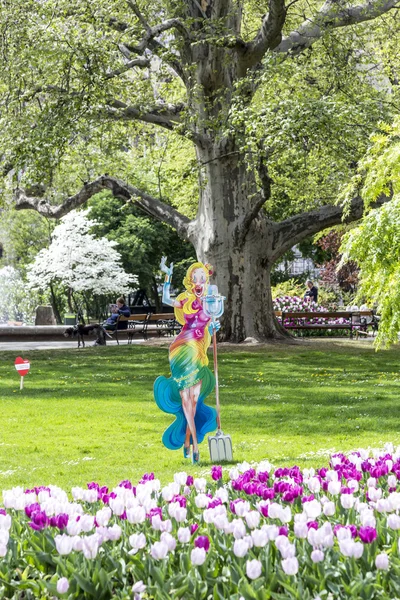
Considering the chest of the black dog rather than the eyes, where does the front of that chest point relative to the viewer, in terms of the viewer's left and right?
facing to the left of the viewer

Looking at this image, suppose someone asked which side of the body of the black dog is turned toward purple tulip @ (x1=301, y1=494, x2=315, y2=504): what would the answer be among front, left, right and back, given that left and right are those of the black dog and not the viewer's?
left

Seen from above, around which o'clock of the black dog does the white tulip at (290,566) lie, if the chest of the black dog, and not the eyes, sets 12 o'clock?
The white tulip is roughly at 9 o'clock from the black dog.

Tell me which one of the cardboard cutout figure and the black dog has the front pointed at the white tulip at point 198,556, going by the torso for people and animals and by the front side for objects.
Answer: the cardboard cutout figure

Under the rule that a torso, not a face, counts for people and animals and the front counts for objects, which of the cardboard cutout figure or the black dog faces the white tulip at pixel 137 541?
the cardboard cutout figure

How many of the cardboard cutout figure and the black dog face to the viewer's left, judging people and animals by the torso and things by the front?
1

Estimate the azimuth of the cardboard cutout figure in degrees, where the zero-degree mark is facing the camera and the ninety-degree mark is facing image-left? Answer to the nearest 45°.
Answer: approximately 0°

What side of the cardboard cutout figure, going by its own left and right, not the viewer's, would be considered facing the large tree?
back

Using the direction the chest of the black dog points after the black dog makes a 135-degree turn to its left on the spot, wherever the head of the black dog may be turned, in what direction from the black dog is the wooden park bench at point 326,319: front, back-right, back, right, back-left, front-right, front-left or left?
front-left

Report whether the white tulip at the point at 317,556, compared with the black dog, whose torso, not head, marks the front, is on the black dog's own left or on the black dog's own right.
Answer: on the black dog's own left

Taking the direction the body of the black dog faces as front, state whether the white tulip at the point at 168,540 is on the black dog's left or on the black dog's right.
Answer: on the black dog's left

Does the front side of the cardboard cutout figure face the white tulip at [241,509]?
yes

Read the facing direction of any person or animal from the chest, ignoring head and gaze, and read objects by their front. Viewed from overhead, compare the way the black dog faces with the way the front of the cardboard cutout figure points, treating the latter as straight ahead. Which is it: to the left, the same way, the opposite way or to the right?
to the right

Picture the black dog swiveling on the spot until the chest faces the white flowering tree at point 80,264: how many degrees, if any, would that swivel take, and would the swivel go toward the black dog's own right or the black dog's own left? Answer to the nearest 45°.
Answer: approximately 90° to the black dog's own right

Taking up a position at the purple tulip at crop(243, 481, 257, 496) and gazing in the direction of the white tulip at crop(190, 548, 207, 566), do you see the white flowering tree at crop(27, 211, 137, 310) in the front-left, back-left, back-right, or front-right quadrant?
back-right

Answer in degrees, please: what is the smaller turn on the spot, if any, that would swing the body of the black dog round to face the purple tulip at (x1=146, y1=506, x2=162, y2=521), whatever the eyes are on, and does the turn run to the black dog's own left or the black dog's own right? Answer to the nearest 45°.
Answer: approximately 90° to the black dog's own left
